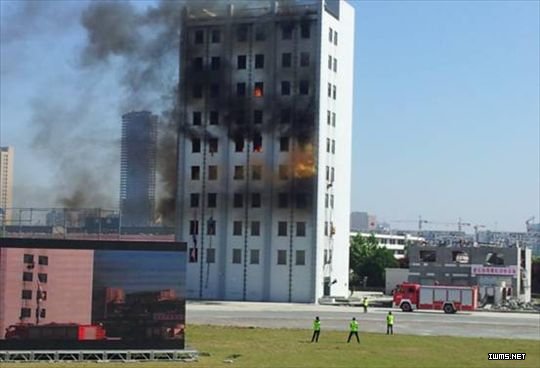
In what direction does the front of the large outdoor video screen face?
toward the camera
